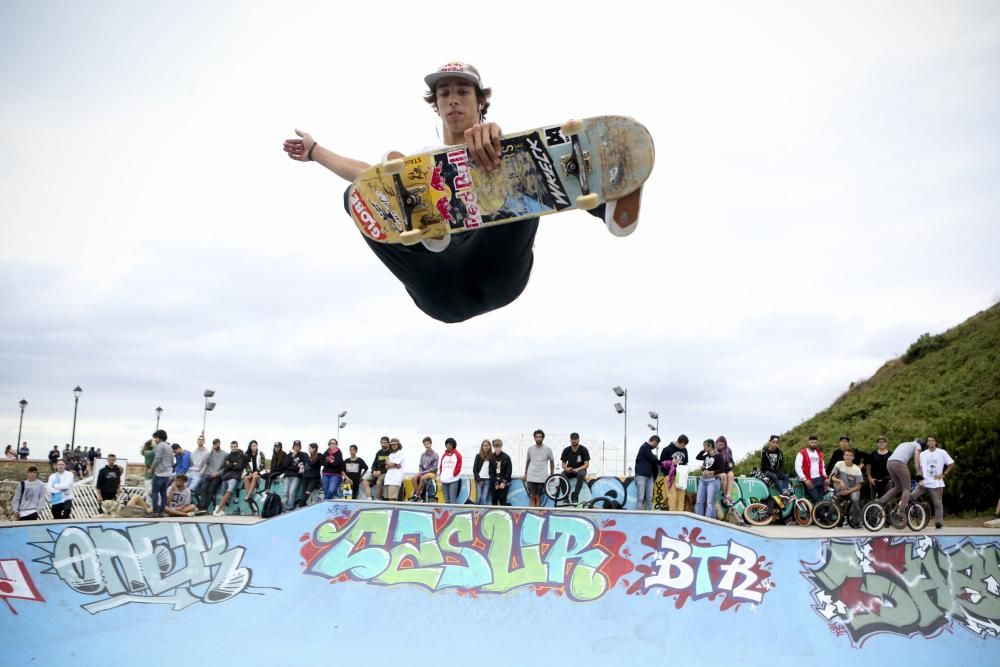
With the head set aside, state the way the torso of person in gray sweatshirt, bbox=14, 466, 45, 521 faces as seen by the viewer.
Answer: toward the camera

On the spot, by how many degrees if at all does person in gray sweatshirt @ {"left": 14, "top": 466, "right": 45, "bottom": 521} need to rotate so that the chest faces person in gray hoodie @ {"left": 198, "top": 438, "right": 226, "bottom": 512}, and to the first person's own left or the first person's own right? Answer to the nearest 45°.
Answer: approximately 90° to the first person's own left

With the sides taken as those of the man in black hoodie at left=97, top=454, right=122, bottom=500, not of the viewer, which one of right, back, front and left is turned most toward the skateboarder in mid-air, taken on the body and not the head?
front

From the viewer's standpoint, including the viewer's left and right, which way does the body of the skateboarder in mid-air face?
facing the viewer

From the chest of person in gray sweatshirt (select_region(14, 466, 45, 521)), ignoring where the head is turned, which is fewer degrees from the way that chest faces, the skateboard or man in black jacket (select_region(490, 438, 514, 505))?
the skateboard

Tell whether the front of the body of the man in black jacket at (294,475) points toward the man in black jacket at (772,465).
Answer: no

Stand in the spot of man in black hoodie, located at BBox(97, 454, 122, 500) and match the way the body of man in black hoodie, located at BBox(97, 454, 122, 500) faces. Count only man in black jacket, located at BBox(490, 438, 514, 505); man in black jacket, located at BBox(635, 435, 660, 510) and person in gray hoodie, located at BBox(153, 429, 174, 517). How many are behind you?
0

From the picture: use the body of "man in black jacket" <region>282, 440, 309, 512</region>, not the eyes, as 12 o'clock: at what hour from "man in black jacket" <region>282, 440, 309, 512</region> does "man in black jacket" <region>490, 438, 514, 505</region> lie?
"man in black jacket" <region>490, 438, 514, 505</region> is roughly at 10 o'clock from "man in black jacket" <region>282, 440, 309, 512</region>.

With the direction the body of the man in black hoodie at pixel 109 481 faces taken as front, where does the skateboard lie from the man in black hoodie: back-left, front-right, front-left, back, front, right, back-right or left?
front

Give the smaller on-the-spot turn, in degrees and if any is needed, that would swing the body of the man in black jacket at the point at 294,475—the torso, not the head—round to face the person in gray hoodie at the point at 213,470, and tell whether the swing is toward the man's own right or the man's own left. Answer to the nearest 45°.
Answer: approximately 135° to the man's own right

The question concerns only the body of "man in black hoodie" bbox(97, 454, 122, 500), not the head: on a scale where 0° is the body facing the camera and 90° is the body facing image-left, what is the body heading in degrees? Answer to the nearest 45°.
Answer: approximately 0°

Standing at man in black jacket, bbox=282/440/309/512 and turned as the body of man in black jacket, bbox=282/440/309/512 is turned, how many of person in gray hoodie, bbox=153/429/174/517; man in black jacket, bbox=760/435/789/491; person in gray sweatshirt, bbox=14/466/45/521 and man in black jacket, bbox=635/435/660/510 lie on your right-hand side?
2

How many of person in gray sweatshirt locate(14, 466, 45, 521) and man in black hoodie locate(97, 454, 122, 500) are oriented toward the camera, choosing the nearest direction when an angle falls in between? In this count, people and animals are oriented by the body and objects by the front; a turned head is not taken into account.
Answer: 2

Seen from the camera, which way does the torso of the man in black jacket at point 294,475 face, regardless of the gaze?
toward the camera

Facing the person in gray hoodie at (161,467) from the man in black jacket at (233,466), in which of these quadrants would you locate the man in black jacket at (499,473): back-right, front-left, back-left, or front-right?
back-left

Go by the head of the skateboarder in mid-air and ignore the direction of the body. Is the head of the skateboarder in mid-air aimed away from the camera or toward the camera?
toward the camera

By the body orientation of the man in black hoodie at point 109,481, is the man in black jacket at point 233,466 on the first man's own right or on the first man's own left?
on the first man's own left
